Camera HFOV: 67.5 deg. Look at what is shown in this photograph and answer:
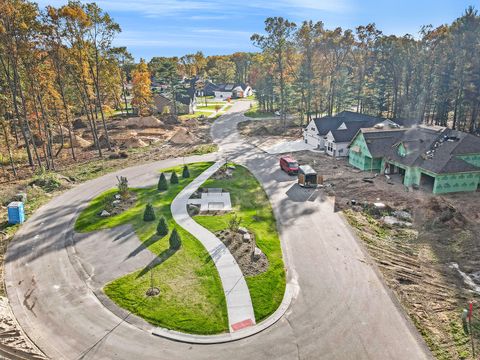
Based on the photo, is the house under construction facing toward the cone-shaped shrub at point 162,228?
yes

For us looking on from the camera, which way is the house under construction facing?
facing the viewer and to the left of the viewer

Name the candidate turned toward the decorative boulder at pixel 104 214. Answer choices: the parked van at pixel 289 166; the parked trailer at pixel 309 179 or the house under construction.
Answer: the house under construction

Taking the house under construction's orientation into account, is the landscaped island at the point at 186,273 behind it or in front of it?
in front

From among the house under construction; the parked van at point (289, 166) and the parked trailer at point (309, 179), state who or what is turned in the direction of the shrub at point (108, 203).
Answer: the house under construction

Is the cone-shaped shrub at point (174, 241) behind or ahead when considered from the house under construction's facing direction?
ahead

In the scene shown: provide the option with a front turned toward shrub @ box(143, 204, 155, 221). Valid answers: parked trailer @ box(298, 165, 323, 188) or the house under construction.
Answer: the house under construction

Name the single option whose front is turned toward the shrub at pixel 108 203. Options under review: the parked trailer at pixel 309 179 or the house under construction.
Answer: the house under construction
